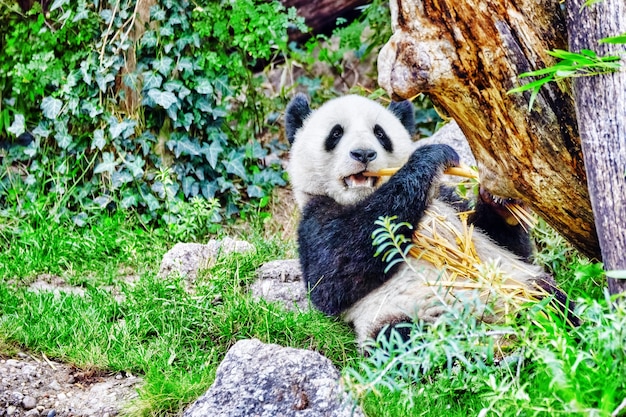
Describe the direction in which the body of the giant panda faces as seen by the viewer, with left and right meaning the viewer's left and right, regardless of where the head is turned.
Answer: facing the viewer and to the right of the viewer

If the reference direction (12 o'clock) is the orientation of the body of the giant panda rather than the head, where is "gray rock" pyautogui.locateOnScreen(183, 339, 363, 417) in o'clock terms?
The gray rock is roughly at 2 o'clock from the giant panda.
